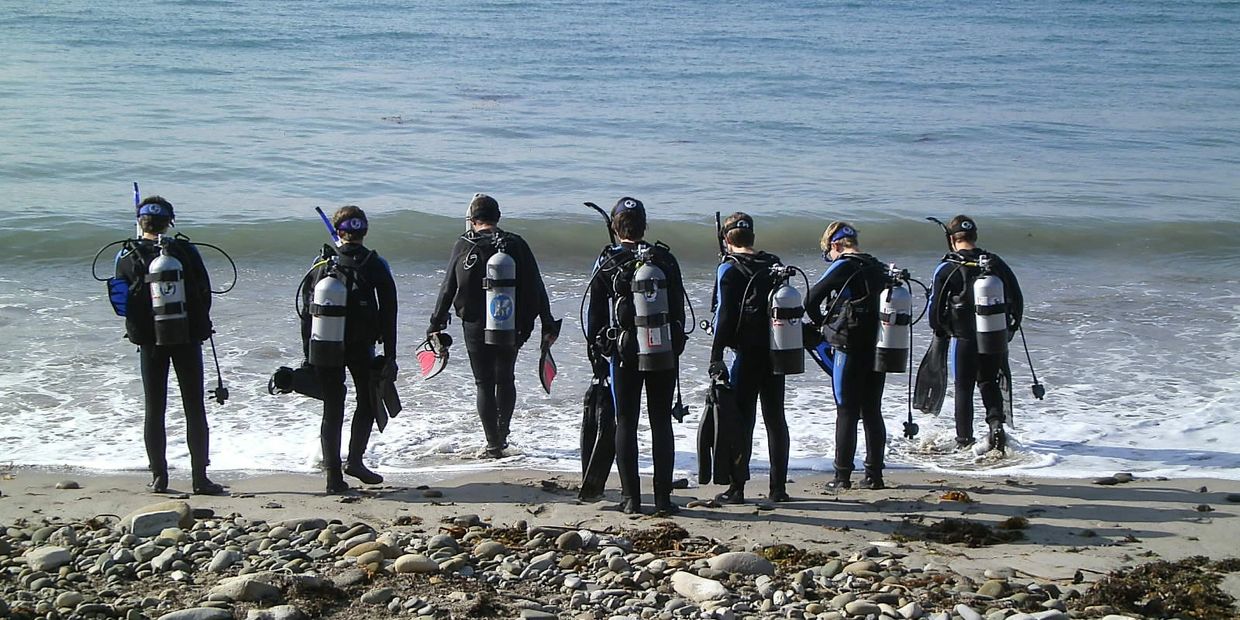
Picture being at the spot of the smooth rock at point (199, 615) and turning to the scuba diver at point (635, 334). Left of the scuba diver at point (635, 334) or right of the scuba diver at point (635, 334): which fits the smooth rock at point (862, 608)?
right

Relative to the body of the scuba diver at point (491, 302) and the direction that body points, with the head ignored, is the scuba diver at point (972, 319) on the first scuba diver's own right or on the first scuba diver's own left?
on the first scuba diver's own right

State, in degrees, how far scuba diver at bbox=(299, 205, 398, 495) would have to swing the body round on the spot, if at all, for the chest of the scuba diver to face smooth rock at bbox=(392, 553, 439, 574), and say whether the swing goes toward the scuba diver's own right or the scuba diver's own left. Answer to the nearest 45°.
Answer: approximately 135° to the scuba diver's own right

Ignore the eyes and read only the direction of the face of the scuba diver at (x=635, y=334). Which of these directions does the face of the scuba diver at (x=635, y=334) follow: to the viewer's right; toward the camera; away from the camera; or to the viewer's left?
away from the camera

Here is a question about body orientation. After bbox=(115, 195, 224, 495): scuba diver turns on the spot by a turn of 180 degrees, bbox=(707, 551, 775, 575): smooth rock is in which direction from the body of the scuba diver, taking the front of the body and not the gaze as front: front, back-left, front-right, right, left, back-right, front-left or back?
front-left

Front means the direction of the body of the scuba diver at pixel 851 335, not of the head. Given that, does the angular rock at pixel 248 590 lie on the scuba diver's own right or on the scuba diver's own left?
on the scuba diver's own left

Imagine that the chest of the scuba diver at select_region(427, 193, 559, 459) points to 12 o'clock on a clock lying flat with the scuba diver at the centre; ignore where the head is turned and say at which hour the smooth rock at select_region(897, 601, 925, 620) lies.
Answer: The smooth rock is roughly at 5 o'clock from the scuba diver.

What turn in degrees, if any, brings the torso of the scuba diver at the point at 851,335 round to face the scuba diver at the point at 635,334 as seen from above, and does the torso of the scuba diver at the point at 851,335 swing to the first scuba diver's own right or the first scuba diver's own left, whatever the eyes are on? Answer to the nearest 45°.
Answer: approximately 45° to the first scuba diver's own left

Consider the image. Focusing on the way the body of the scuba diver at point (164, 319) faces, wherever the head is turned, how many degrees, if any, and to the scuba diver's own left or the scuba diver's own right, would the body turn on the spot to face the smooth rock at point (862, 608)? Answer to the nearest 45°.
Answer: approximately 135° to the scuba diver's own right

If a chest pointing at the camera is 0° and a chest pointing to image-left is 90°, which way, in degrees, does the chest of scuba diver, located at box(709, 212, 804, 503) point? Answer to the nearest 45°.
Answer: approximately 135°

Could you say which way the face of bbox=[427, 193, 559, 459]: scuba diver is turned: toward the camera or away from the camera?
away from the camera

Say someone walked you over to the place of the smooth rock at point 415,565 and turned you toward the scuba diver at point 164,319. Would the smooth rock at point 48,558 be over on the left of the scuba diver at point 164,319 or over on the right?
left

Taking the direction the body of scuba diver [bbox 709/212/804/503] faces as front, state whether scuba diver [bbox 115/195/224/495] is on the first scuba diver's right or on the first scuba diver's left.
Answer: on the first scuba diver's left

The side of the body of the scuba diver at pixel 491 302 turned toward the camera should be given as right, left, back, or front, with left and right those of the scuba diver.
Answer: back

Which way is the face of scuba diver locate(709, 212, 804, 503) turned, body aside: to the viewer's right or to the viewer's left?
to the viewer's left
